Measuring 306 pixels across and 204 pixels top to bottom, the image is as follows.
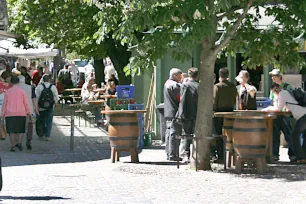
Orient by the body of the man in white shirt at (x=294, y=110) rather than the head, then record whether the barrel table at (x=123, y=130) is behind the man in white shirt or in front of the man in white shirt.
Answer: in front

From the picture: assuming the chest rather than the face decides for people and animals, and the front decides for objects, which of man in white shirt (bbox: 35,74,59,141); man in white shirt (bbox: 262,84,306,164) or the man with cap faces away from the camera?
man in white shirt (bbox: 35,74,59,141)

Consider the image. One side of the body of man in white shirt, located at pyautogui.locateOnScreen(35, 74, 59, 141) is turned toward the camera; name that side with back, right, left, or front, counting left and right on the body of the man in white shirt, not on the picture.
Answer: back

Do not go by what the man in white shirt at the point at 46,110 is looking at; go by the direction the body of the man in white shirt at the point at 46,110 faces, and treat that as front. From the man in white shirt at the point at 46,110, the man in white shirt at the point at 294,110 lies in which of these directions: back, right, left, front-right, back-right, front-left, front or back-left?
back-right

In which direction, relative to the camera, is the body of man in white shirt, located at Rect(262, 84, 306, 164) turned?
to the viewer's left

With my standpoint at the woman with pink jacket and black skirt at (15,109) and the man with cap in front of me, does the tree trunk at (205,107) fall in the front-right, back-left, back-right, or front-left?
front-right
